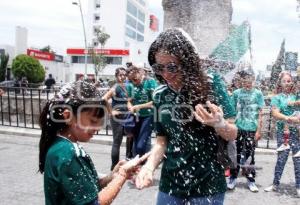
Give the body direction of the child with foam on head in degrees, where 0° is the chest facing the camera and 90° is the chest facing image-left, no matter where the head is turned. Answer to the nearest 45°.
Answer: approximately 270°

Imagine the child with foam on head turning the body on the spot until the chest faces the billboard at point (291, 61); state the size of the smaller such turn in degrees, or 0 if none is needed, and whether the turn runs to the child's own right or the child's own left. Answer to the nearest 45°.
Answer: approximately 45° to the child's own left

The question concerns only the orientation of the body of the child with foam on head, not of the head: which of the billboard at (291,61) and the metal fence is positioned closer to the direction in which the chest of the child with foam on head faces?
the billboard

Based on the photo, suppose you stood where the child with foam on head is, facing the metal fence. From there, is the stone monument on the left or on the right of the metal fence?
right

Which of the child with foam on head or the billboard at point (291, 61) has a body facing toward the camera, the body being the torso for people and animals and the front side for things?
the billboard

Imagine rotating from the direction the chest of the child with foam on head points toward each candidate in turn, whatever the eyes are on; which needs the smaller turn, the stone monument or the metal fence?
the stone monument

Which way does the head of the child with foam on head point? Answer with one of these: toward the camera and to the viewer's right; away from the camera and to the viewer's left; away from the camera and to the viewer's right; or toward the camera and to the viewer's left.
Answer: toward the camera and to the viewer's right

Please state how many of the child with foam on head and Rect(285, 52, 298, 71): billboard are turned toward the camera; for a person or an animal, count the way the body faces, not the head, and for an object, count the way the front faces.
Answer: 1

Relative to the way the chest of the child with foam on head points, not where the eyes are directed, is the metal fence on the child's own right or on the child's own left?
on the child's own left

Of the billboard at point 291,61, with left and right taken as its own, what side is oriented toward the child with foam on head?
front

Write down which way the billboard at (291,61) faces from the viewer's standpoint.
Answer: facing the viewer
